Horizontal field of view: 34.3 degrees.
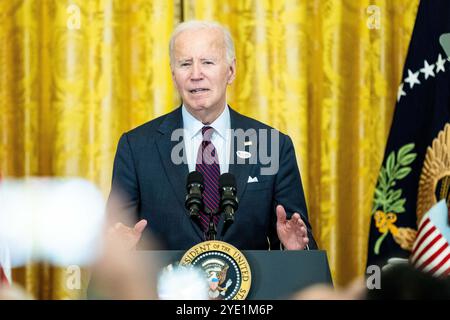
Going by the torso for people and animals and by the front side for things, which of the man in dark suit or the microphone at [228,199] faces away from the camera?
the microphone

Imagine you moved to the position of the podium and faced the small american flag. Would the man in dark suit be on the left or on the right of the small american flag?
left

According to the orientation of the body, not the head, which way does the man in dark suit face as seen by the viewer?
toward the camera

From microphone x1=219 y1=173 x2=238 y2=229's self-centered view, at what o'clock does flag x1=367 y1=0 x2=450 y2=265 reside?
The flag is roughly at 1 o'clock from the microphone.

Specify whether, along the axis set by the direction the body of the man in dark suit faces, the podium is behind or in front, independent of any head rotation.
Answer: in front

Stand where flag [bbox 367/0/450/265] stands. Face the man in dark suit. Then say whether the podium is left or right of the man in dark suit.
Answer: left

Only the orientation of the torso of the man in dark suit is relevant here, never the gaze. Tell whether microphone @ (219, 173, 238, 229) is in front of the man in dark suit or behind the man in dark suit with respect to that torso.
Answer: in front

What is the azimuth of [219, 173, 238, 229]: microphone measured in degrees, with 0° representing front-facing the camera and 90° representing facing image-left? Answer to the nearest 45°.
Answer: approximately 180°

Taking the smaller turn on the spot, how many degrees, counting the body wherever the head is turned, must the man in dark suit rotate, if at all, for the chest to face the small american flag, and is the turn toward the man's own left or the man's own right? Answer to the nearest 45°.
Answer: approximately 90° to the man's own left

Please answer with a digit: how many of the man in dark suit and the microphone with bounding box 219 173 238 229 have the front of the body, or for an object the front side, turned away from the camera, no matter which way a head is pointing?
1

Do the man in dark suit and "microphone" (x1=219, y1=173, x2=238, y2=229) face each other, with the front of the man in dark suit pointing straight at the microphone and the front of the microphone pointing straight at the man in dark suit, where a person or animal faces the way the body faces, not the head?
yes

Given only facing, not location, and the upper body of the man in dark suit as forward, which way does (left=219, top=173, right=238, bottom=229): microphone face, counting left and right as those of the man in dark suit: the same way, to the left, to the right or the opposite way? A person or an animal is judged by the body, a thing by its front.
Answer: the opposite way

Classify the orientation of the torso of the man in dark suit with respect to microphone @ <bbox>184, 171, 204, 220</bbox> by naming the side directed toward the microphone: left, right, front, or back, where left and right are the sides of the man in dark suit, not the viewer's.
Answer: front
